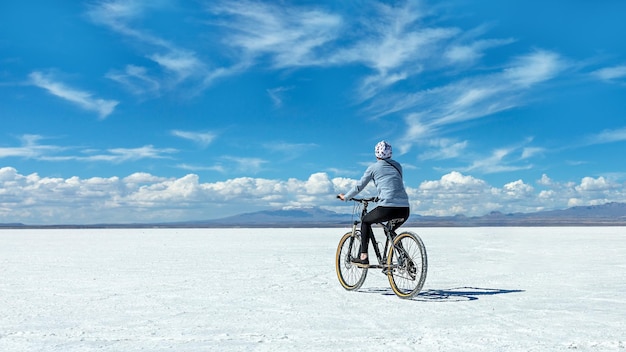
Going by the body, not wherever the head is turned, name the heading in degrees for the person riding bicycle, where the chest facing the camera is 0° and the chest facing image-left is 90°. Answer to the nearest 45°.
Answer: approximately 135°

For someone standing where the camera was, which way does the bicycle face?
facing away from the viewer and to the left of the viewer

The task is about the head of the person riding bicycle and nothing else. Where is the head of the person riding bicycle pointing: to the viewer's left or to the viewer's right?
to the viewer's left
